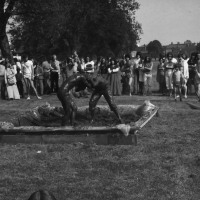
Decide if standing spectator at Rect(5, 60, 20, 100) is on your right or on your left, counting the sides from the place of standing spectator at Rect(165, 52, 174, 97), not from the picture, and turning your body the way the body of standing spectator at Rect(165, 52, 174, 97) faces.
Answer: on your right

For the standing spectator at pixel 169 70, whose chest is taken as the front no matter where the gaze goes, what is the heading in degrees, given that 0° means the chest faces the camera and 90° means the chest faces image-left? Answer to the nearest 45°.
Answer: approximately 0°

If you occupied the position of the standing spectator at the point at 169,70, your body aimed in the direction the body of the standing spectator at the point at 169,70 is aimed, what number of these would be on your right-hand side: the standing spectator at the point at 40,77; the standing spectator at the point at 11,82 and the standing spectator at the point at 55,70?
3

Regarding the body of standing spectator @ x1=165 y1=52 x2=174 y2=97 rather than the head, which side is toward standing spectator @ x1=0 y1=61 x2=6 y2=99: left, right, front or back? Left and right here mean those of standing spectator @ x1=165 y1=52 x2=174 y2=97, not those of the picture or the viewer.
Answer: right

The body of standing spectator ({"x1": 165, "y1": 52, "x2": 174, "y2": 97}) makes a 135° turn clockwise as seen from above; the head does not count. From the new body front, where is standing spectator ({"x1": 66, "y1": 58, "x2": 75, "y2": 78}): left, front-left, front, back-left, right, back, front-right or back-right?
front-left

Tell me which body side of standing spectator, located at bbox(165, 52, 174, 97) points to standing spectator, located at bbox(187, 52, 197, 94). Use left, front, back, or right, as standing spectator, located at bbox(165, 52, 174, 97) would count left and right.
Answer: left

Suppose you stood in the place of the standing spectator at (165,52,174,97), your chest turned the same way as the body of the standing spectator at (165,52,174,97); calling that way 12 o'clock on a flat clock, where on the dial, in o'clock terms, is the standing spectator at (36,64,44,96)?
the standing spectator at (36,64,44,96) is roughly at 3 o'clock from the standing spectator at (165,52,174,97).

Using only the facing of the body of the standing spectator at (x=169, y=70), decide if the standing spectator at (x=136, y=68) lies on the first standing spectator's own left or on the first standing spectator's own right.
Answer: on the first standing spectator's own right

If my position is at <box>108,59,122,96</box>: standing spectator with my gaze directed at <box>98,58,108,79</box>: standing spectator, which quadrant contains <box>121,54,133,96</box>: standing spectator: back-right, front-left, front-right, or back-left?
back-right

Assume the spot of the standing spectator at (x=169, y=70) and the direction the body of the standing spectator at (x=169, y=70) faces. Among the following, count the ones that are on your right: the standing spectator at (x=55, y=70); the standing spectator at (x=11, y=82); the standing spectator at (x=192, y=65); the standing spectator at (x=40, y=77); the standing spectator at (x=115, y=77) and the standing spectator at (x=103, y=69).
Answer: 5

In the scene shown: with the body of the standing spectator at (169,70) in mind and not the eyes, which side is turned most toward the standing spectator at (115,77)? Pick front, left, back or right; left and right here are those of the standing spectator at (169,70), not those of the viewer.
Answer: right
